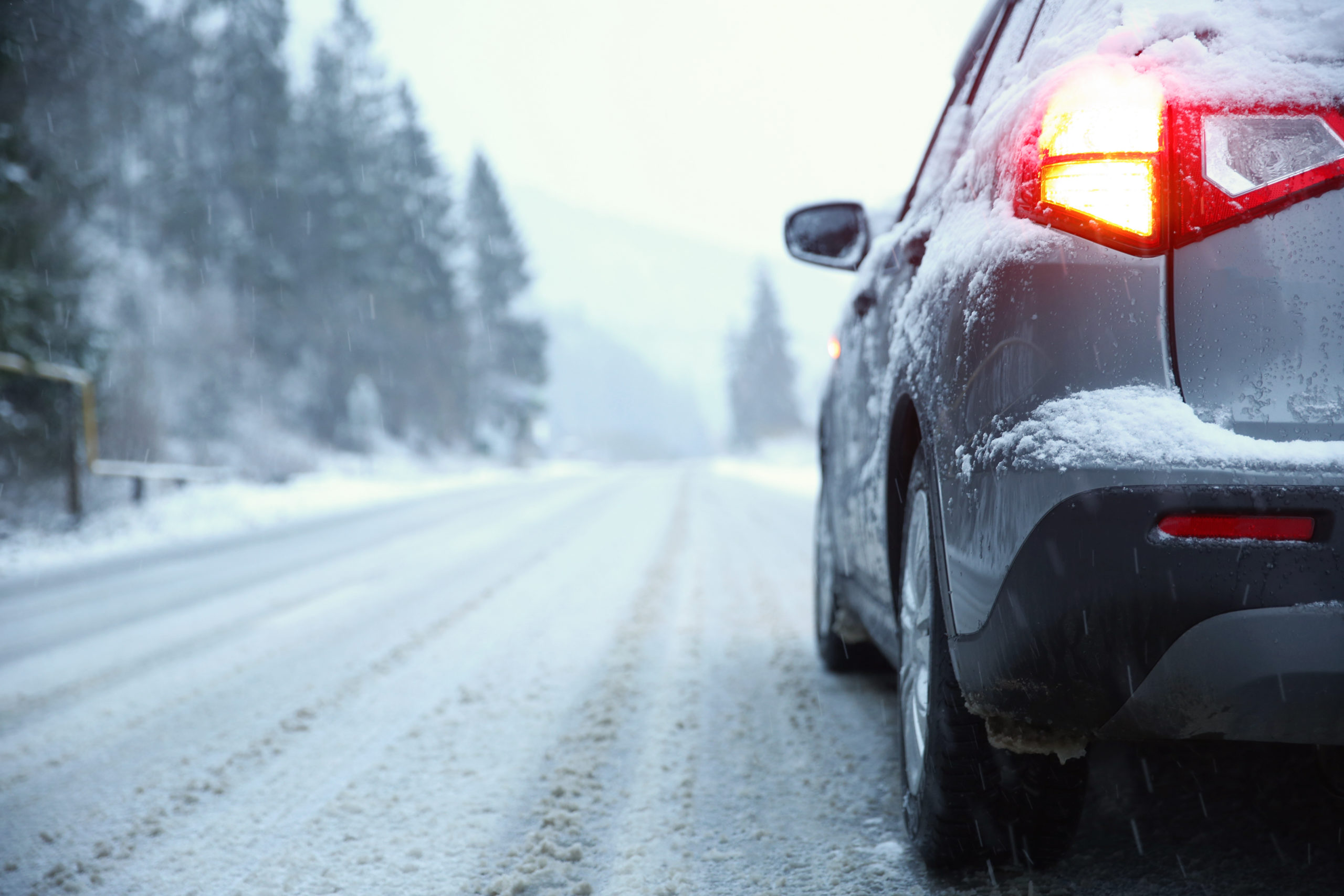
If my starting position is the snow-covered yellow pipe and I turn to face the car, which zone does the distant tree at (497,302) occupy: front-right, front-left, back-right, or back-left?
back-left

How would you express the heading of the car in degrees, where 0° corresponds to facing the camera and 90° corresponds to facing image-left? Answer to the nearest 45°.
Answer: approximately 180°

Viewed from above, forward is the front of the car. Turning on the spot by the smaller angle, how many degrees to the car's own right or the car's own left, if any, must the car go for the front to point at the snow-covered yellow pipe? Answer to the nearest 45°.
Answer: approximately 45° to the car's own left

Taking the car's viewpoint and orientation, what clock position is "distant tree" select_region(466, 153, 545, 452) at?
The distant tree is roughly at 11 o'clock from the car.
